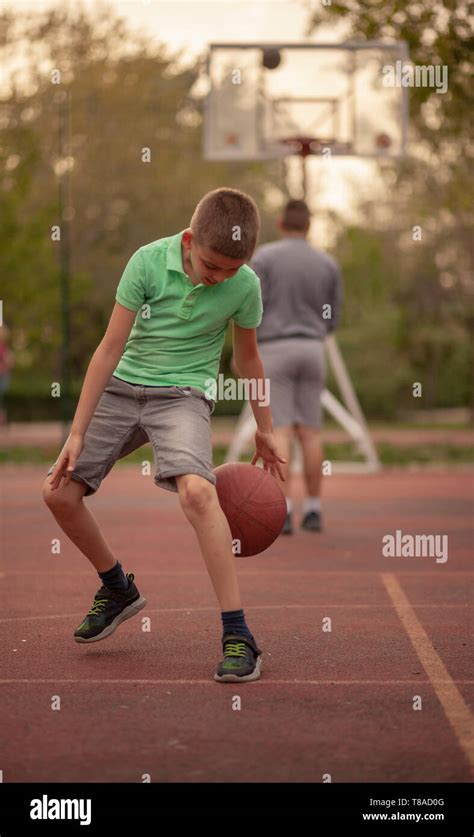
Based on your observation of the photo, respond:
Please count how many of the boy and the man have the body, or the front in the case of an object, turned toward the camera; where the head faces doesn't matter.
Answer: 1

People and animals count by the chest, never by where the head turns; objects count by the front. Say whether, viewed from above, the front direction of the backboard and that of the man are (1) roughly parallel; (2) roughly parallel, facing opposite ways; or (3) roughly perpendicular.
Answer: roughly parallel, facing opposite ways

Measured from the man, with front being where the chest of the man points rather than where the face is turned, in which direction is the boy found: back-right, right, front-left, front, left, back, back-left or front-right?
back

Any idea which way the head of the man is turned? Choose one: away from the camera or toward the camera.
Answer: away from the camera

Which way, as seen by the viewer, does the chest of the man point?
away from the camera

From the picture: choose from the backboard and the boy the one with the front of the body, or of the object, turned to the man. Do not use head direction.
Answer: the backboard

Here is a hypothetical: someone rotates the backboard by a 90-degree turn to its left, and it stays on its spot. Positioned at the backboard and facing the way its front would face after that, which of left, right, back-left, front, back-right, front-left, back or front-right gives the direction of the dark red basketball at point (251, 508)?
right

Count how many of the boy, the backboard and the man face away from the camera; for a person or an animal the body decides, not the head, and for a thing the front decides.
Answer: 1

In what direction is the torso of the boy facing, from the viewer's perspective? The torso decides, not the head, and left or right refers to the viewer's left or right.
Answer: facing the viewer

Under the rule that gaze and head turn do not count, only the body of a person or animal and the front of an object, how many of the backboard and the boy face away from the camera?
0

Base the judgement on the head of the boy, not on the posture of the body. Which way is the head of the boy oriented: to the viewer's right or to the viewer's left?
to the viewer's right

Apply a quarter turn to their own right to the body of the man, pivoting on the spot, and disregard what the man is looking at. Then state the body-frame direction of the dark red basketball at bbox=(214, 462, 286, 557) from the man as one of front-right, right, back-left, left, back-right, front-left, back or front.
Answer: right

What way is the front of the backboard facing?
toward the camera

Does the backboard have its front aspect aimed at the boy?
yes

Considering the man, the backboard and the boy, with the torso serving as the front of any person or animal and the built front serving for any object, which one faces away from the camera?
the man
